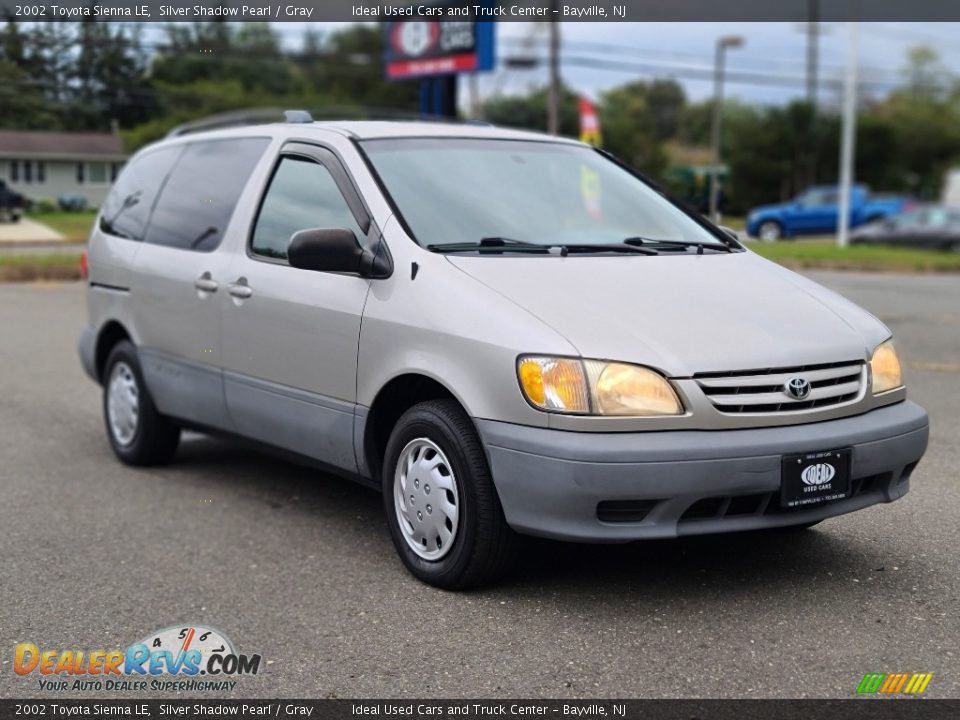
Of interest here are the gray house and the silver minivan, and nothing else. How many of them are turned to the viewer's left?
0

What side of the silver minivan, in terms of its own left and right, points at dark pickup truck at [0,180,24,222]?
back

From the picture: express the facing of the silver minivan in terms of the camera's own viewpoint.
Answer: facing the viewer and to the right of the viewer

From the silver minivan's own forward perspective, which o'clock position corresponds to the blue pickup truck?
The blue pickup truck is roughly at 8 o'clock from the silver minivan.

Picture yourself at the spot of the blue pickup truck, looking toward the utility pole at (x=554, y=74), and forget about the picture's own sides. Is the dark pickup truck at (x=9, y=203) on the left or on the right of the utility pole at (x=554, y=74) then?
left

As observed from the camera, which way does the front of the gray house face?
facing the viewer

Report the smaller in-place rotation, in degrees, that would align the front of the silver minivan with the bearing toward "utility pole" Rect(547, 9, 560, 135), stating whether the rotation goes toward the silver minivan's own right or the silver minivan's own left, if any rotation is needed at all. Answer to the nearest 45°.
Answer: approximately 135° to the silver minivan's own left

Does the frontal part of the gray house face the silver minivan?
yes

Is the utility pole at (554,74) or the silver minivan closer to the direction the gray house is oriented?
the silver minivan
